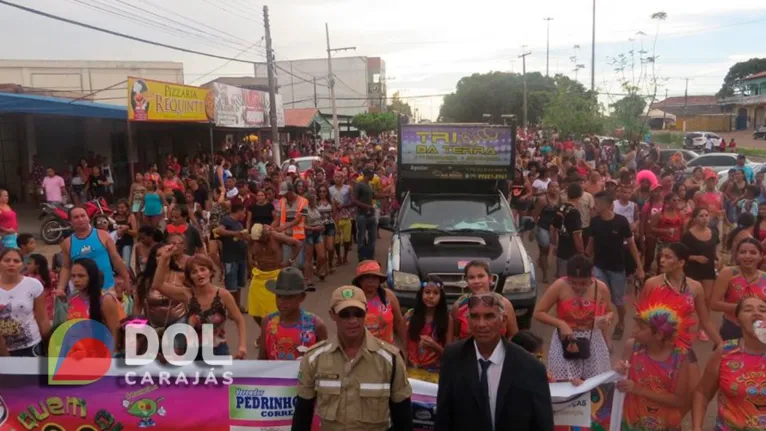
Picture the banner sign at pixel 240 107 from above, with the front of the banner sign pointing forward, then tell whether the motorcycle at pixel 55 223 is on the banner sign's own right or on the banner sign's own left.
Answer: on the banner sign's own right

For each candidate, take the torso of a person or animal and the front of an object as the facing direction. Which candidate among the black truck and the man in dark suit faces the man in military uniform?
the black truck

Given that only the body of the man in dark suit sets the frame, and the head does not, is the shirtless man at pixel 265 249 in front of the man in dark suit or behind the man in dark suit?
behind

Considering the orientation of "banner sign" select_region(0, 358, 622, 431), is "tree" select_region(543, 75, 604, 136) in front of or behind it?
behind

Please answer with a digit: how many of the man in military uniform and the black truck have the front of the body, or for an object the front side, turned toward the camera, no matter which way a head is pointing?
2

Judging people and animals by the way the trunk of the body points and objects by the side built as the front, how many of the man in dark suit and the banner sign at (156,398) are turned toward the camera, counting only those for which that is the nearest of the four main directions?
2

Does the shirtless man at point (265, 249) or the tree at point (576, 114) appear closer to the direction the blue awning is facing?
the shirtless man

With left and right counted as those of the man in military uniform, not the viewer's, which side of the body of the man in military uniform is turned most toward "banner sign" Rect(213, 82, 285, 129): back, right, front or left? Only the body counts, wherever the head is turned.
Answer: back

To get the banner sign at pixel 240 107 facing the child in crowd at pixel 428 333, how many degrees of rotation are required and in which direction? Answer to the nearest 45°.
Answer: approximately 45° to its right

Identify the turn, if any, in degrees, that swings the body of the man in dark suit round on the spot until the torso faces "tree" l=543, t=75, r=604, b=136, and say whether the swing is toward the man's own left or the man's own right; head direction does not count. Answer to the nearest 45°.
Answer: approximately 180°

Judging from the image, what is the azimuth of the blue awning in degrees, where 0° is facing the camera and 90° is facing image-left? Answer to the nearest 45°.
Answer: approximately 315°

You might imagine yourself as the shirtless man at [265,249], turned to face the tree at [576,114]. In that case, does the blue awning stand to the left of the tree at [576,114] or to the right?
left
